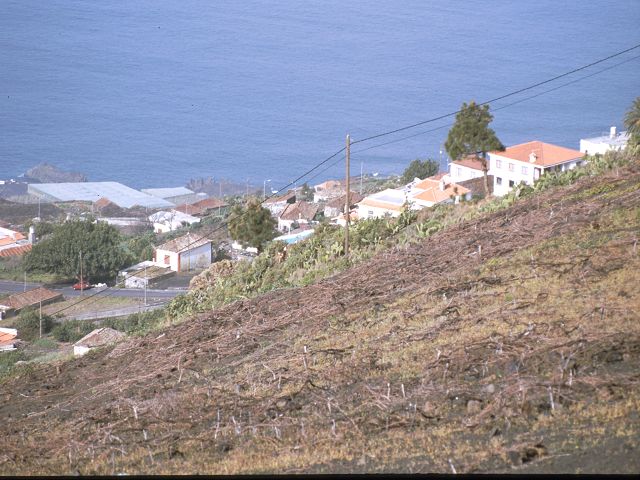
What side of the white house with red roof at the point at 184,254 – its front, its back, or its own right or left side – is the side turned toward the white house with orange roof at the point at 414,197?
left

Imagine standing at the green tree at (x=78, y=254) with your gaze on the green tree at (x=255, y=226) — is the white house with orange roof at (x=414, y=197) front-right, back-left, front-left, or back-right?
front-left

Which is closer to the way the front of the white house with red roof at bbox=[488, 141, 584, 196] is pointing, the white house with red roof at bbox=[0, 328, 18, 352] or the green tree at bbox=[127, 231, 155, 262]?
the white house with red roof

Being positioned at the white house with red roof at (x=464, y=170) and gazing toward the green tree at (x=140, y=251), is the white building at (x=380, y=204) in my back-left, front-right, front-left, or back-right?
front-left

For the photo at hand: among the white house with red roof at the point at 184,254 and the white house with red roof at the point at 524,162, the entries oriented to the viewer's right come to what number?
0

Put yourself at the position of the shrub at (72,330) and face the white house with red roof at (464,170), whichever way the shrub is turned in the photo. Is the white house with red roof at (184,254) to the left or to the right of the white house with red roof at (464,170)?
left

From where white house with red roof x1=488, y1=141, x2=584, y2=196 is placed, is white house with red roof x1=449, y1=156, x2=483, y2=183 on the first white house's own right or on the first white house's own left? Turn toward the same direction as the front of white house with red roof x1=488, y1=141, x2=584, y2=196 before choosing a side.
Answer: on the first white house's own right

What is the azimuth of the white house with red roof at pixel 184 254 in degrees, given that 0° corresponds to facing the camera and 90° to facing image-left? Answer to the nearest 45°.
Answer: approximately 45°

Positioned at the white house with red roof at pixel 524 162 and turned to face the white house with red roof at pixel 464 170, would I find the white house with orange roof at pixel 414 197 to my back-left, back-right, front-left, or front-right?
front-left

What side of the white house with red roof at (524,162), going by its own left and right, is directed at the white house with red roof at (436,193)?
right

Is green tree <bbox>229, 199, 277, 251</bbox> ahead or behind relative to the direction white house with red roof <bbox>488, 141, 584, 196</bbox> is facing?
ahead

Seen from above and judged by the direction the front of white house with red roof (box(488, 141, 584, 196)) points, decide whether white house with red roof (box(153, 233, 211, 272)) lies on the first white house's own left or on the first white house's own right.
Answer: on the first white house's own right
